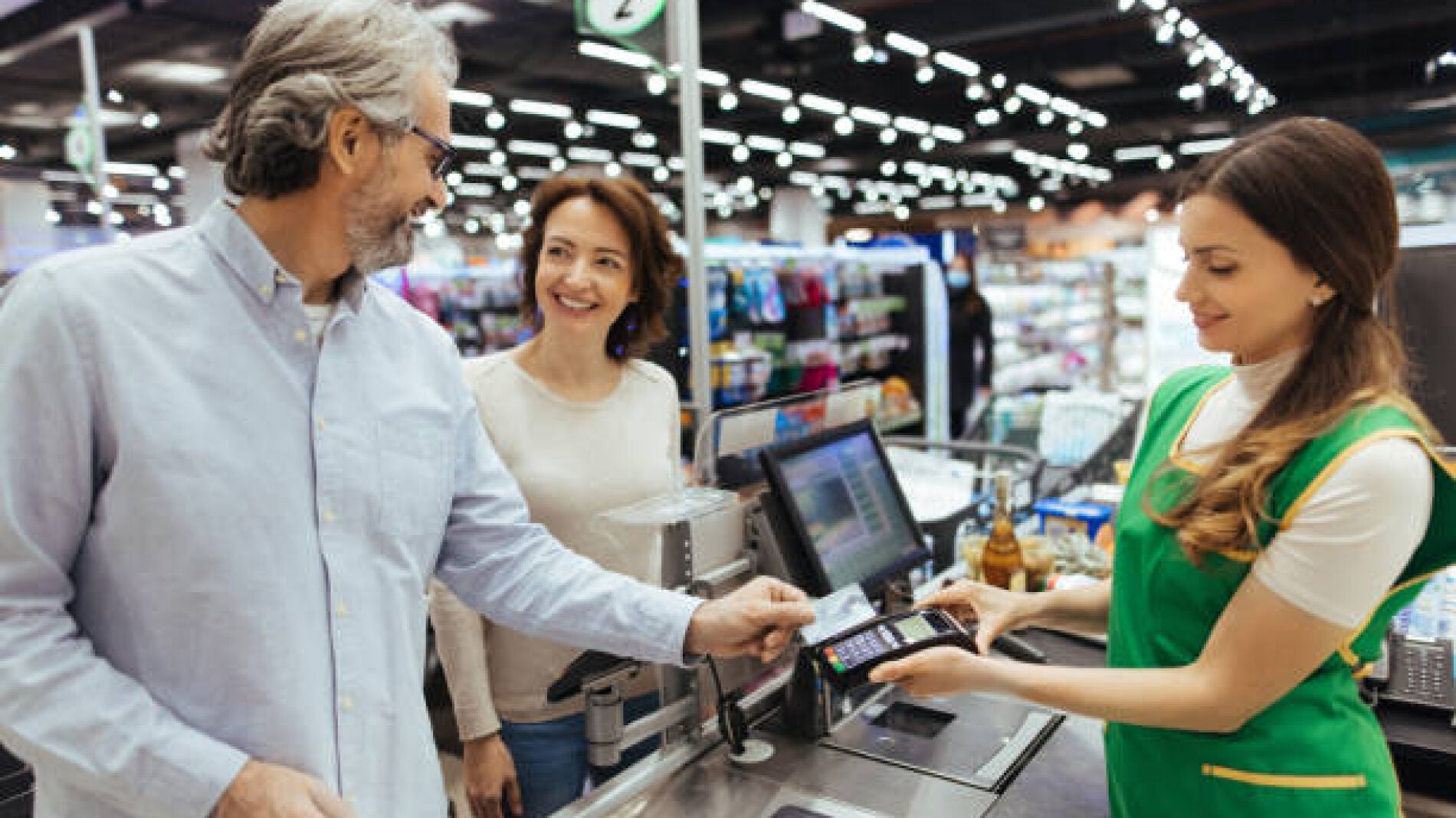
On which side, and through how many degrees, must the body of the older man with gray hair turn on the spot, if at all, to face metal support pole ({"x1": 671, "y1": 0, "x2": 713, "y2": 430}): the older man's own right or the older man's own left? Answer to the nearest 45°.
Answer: approximately 90° to the older man's own left

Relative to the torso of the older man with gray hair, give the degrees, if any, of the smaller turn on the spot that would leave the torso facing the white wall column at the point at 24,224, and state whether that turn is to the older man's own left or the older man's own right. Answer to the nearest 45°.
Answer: approximately 135° to the older man's own left

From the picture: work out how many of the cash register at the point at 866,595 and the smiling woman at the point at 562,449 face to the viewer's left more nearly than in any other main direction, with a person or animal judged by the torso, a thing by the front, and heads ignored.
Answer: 0

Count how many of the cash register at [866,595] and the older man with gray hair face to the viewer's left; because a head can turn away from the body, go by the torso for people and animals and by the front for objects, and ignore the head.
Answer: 0

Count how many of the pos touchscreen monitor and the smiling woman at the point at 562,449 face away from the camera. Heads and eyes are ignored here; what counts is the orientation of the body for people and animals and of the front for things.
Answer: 0

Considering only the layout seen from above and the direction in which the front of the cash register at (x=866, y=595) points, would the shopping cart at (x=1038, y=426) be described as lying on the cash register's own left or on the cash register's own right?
on the cash register's own left

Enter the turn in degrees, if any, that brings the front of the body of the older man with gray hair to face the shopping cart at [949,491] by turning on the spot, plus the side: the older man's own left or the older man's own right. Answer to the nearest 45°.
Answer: approximately 90° to the older man's own left

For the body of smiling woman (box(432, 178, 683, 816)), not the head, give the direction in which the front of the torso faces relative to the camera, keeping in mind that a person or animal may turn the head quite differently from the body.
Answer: toward the camera

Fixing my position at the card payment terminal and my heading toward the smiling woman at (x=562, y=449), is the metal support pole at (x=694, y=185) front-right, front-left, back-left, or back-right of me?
front-right
